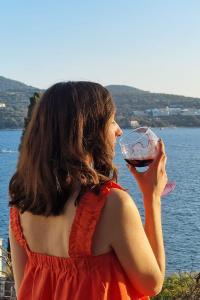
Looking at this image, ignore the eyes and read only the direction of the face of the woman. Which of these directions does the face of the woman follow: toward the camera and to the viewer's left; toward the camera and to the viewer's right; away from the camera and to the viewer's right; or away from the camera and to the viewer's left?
away from the camera and to the viewer's right

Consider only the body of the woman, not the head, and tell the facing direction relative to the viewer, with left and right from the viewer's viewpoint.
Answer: facing away from the viewer and to the right of the viewer
